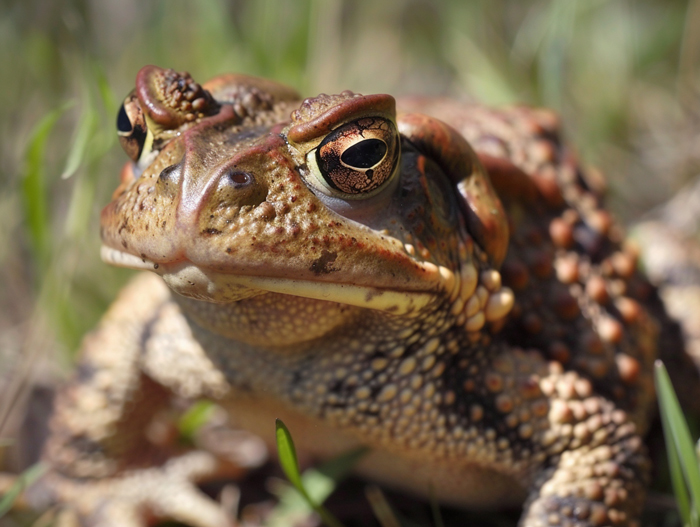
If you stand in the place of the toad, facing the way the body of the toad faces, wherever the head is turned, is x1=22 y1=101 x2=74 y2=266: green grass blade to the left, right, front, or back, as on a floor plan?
right

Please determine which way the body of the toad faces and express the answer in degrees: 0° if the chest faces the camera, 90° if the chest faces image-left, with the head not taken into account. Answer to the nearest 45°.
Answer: approximately 45°

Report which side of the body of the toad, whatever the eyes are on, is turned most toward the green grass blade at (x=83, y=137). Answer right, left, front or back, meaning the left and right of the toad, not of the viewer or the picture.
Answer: right
